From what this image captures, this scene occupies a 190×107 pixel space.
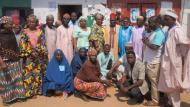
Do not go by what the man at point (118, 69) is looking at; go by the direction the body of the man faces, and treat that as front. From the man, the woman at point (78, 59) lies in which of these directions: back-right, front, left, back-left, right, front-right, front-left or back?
front-right

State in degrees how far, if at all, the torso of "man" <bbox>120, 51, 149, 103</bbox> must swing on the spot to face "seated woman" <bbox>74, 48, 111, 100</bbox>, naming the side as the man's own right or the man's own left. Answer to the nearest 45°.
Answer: approximately 45° to the man's own right

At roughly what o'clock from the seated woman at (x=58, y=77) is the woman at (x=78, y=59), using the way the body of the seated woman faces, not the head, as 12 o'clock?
The woman is roughly at 8 o'clock from the seated woman.

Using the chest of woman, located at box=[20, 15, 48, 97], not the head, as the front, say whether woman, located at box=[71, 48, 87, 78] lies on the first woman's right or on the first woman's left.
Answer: on the first woman's left

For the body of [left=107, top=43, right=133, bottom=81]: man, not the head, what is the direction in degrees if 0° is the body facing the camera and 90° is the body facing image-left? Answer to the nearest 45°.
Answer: approximately 45°

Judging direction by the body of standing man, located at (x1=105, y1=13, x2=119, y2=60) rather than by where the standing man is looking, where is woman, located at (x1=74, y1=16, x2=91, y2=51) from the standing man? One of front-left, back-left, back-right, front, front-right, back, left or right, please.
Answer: front-right

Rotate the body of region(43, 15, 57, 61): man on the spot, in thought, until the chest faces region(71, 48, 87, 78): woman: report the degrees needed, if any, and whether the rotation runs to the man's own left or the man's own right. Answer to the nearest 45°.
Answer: approximately 90° to the man's own left
